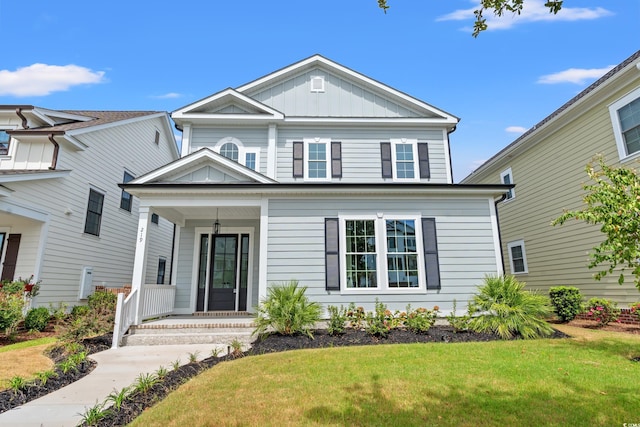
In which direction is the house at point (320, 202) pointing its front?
toward the camera

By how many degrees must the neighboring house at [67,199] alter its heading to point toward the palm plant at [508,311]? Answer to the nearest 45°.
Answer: approximately 90° to its left

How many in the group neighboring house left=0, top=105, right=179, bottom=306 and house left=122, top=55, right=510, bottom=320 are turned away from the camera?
0

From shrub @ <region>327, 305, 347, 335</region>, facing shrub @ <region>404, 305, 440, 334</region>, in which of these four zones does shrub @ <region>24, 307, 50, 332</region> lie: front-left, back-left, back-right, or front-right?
back-left

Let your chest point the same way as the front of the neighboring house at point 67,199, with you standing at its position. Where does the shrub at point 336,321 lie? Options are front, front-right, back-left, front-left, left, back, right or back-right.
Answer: left

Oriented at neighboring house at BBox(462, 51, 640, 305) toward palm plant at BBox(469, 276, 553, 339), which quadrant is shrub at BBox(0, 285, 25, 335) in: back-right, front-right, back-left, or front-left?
front-right

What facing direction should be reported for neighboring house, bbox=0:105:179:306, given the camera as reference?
facing the viewer and to the left of the viewer

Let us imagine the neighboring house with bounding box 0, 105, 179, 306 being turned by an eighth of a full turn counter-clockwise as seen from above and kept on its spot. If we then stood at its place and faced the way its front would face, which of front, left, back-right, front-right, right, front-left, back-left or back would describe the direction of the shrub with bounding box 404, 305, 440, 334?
front-left

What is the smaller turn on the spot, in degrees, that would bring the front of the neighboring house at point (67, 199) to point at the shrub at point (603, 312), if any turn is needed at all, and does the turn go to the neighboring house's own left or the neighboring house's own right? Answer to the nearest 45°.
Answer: approximately 90° to the neighboring house's own left

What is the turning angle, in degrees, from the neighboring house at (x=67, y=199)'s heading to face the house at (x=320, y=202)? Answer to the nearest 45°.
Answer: approximately 90° to its left

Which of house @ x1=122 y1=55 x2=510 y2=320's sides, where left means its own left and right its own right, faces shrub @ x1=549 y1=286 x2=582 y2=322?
left
